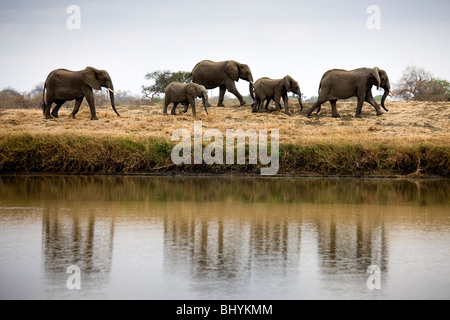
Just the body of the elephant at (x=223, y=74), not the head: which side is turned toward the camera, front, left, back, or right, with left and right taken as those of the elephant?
right

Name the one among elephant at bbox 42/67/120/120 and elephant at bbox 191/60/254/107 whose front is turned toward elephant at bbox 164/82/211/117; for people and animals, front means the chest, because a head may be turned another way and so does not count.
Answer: elephant at bbox 42/67/120/120

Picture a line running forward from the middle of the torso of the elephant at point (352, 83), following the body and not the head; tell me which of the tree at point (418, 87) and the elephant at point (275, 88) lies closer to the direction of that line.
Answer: the tree

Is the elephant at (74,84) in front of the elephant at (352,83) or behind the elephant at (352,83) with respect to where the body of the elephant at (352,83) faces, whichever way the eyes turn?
behind

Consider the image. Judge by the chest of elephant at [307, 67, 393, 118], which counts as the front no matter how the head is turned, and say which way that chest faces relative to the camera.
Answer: to the viewer's right

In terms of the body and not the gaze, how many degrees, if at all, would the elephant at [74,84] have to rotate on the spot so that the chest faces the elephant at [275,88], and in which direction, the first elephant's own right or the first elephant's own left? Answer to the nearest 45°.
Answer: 0° — it already faces it

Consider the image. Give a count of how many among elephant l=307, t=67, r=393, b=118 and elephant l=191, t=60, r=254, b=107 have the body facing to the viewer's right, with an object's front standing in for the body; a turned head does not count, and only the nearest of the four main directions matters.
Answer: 2

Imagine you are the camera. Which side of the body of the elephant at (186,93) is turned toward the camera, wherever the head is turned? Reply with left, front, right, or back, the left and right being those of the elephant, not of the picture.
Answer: right

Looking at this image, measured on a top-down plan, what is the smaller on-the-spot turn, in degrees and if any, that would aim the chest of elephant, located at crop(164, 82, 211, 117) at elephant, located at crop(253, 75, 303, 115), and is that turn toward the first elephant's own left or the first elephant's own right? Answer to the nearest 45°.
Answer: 0° — it already faces it

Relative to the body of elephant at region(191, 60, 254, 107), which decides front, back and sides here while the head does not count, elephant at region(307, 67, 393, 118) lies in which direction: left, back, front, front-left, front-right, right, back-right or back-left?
front-right

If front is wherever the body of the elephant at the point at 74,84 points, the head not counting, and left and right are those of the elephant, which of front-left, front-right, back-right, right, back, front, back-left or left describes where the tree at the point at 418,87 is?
front-left

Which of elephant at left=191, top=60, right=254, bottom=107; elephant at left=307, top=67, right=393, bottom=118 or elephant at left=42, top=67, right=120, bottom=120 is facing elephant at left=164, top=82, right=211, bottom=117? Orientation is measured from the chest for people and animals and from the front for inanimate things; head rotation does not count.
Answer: elephant at left=42, top=67, right=120, bottom=120

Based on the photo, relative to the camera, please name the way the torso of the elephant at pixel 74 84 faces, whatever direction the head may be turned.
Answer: to the viewer's right
